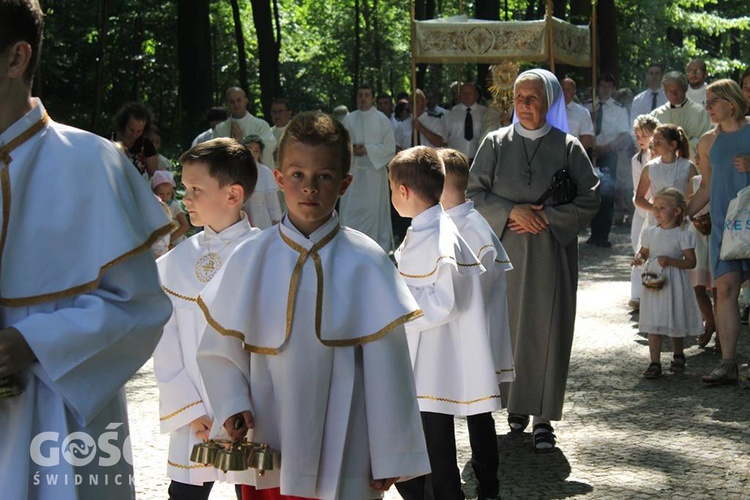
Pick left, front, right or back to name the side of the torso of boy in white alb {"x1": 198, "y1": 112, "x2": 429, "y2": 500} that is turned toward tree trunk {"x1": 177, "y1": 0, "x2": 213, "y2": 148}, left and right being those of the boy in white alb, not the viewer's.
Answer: back

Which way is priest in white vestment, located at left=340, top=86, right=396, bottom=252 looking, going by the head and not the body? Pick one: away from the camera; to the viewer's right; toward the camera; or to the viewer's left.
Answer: toward the camera

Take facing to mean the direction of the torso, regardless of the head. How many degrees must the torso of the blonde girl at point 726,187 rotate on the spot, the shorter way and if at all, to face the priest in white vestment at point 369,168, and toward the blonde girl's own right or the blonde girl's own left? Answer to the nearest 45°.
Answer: approximately 90° to the blonde girl's own right

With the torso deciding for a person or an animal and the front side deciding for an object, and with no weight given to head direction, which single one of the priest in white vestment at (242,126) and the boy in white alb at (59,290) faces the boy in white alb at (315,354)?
the priest in white vestment

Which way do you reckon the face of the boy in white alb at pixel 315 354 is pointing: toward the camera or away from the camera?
toward the camera

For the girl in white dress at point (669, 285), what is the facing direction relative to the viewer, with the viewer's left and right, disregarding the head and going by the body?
facing the viewer and to the left of the viewer

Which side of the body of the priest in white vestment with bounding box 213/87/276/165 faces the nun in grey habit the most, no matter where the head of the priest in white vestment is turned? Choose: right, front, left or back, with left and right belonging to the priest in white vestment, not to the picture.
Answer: front

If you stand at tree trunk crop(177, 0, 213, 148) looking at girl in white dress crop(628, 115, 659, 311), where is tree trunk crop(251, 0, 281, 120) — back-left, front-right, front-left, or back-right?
back-left

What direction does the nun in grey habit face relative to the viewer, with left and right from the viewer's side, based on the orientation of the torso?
facing the viewer

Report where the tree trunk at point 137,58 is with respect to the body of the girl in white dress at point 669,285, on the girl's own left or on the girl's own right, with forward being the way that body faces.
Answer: on the girl's own right

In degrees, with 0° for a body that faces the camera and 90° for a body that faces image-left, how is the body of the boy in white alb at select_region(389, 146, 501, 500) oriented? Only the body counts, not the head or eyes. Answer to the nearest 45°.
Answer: approximately 135°

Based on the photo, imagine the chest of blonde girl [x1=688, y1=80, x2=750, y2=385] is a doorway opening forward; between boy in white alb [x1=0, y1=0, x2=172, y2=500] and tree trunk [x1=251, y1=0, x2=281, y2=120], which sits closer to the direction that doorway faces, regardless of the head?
the boy in white alb

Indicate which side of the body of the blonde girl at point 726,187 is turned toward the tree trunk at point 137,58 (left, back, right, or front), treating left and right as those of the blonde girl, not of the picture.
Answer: right

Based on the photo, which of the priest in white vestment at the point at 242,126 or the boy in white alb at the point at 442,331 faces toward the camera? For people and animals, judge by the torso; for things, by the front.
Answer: the priest in white vestment

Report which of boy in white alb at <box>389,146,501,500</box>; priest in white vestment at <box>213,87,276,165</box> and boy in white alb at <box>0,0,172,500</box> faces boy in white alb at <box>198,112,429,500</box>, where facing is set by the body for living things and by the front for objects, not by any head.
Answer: the priest in white vestment

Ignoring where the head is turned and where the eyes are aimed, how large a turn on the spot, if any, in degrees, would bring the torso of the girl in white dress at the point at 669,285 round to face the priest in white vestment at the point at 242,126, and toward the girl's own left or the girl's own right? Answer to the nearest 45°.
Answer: approximately 90° to the girl's own right

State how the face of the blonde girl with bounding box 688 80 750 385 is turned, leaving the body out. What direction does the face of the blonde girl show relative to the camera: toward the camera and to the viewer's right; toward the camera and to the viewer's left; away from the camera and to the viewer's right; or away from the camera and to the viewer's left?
toward the camera and to the viewer's left

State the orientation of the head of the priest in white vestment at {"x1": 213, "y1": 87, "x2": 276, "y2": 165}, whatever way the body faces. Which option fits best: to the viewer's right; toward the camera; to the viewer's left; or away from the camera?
toward the camera
